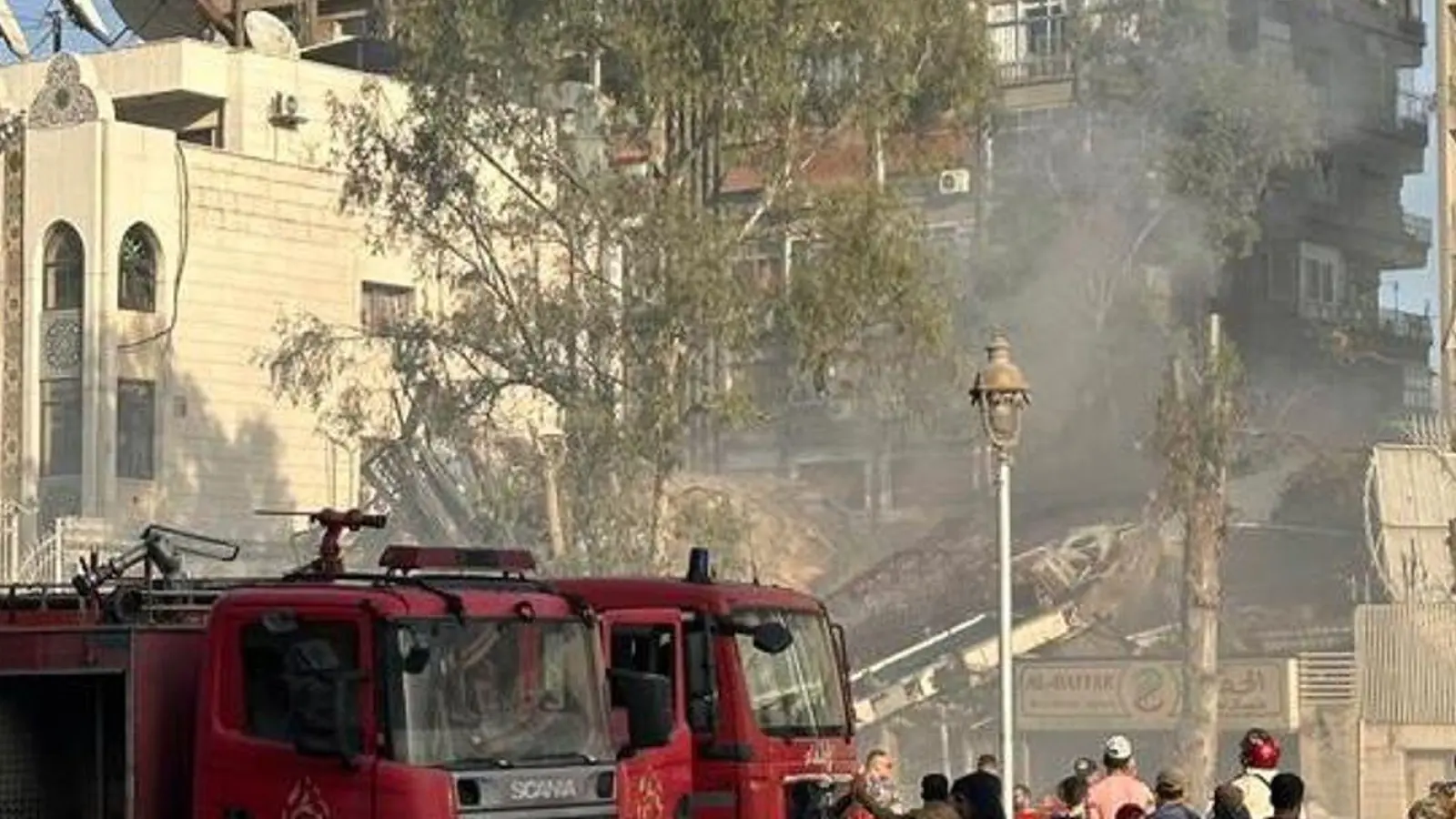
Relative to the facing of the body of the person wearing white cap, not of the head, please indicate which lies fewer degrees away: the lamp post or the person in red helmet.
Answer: the lamp post

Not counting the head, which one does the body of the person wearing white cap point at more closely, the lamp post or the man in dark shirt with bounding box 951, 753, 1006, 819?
the lamp post

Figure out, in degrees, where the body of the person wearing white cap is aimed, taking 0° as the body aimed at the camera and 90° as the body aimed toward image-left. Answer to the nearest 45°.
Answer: approximately 180°

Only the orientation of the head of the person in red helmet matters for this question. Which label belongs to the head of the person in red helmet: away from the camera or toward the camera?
away from the camera

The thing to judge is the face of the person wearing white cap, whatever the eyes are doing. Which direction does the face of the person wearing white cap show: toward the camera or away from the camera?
away from the camera

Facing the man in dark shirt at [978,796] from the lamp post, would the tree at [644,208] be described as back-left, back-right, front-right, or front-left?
back-right

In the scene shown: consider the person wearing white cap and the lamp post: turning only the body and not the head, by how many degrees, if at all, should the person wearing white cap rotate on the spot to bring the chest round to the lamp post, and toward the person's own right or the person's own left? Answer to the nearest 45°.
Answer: approximately 90° to the person's own left
